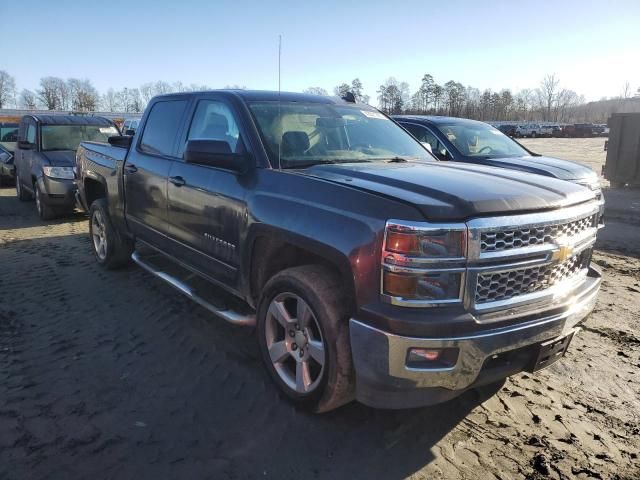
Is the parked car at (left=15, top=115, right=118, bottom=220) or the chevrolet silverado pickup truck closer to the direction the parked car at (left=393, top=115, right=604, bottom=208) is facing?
the chevrolet silverado pickup truck

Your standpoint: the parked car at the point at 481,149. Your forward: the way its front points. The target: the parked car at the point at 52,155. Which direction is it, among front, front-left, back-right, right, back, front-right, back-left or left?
back-right

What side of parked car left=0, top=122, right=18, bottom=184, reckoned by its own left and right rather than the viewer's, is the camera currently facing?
front

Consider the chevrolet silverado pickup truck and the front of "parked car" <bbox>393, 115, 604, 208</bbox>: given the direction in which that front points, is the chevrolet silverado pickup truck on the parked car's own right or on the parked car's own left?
on the parked car's own right

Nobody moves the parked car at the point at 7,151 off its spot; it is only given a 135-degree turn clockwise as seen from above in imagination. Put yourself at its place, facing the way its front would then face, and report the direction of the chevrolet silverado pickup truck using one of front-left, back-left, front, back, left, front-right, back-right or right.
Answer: back-left

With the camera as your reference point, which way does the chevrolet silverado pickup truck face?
facing the viewer and to the right of the viewer

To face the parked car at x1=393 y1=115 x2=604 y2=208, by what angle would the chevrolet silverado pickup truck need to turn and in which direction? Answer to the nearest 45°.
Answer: approximately 135° to its left

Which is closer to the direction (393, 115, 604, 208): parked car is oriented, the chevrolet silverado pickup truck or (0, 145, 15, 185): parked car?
the chevrolet silverado pickup truck

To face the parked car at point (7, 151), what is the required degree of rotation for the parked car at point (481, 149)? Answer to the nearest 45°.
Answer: approximately 135° to its right

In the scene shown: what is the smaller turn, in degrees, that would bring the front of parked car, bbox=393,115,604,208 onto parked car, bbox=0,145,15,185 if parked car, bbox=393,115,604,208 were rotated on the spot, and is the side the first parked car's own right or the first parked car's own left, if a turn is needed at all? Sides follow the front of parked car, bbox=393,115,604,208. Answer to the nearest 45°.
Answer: approximately 135° to the first parked car's own right
